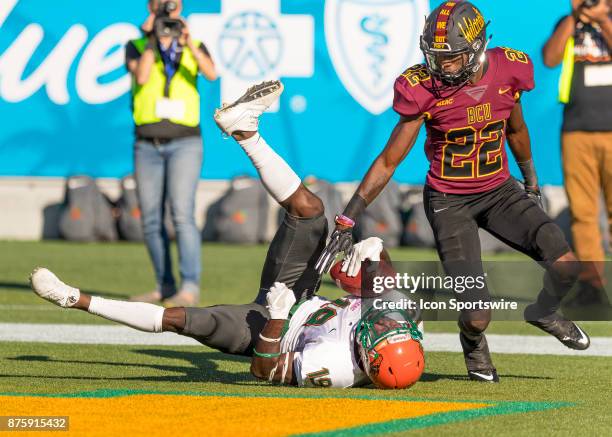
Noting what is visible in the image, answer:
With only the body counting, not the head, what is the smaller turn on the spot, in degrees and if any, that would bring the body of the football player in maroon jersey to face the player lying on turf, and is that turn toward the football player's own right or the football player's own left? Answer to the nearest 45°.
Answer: approximately 45° to the football player's own right

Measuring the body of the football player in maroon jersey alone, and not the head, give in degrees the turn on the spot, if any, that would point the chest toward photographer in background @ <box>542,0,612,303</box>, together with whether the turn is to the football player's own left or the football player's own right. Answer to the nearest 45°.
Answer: approximately 180°

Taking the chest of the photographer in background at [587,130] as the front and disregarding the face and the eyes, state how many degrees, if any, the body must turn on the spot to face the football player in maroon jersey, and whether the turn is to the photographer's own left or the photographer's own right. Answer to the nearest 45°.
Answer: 0° — they already face them

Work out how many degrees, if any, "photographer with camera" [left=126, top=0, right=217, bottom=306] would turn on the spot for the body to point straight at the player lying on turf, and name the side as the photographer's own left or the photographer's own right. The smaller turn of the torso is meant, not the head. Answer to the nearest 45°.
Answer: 0° — they already face them

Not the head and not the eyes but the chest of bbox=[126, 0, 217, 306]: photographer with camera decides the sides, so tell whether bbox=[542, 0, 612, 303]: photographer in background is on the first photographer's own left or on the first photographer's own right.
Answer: on the first photographer's own left

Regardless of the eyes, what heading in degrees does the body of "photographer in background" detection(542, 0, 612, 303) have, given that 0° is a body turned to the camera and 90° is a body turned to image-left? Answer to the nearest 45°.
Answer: approximately 0°

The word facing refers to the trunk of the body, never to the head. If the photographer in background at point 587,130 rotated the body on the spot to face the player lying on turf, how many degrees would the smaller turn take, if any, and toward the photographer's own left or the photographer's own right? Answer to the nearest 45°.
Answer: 0° — they already face them

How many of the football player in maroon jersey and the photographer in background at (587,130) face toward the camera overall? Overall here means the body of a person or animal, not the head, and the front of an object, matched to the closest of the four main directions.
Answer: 2

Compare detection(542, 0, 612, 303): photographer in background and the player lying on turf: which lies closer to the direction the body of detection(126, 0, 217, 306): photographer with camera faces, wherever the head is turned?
the player lying on turf
